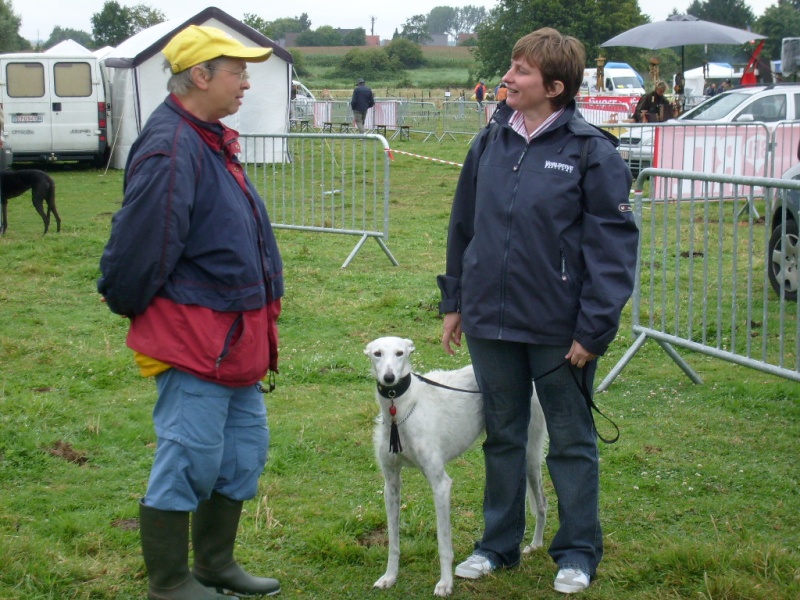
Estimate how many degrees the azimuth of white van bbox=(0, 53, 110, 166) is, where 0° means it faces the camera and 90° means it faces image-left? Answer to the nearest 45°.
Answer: approximately 180°

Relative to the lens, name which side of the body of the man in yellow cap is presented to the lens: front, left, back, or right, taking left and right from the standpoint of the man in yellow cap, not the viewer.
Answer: right

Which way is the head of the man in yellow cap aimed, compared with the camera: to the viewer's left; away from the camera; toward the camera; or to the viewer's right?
to the viewer's right

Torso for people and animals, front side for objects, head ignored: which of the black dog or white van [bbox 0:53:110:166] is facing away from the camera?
the white van

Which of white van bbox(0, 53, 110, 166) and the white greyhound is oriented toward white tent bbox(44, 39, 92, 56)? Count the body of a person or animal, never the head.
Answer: the white van

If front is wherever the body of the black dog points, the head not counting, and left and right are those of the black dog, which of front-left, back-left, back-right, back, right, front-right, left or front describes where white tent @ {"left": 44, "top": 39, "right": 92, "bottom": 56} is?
right

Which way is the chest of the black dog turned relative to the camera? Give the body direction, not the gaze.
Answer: to the viewer's left

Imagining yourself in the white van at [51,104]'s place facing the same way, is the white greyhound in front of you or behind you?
behind

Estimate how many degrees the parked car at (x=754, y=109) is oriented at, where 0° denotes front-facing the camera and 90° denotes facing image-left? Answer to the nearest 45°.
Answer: approximately 45°

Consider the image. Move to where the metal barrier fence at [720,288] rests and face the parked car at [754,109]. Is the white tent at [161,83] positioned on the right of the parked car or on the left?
left

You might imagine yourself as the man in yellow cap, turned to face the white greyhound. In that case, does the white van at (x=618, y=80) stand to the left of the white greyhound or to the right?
left

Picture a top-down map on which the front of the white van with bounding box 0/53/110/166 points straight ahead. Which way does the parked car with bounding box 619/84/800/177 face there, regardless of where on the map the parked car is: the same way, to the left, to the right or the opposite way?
to the left
